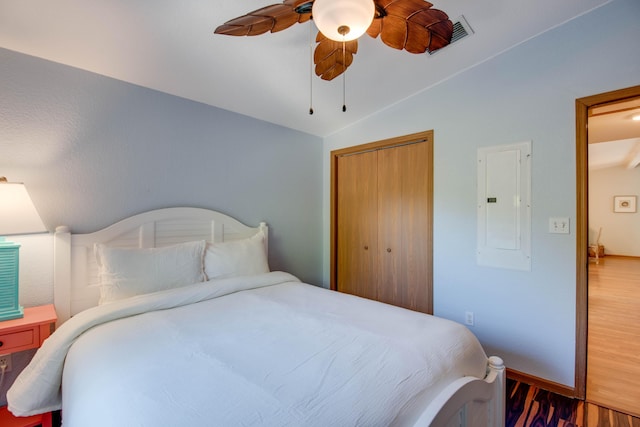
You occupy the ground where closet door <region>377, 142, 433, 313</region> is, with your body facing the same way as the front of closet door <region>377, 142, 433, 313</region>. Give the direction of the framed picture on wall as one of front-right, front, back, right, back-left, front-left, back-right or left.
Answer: back

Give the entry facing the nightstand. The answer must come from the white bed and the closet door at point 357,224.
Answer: the closet door

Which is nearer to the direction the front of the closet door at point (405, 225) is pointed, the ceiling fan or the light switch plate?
the ceiling fan

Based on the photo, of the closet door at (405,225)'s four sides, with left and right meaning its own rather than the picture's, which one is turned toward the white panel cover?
left

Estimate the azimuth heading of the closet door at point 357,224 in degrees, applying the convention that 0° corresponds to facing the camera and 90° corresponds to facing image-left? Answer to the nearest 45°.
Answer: approximately 45°

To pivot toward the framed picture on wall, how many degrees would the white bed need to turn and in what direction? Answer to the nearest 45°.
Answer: approximately 90° to its left

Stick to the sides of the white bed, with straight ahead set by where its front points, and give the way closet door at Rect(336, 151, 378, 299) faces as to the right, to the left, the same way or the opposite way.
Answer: to the right

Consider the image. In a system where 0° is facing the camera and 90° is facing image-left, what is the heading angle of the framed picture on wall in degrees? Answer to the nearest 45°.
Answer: approximately 0°

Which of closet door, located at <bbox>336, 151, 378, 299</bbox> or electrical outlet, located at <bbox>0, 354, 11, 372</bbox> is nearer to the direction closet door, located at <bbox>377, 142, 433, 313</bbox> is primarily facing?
the electrical outlet

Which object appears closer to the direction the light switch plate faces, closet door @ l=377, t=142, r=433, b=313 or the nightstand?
the nightstand
